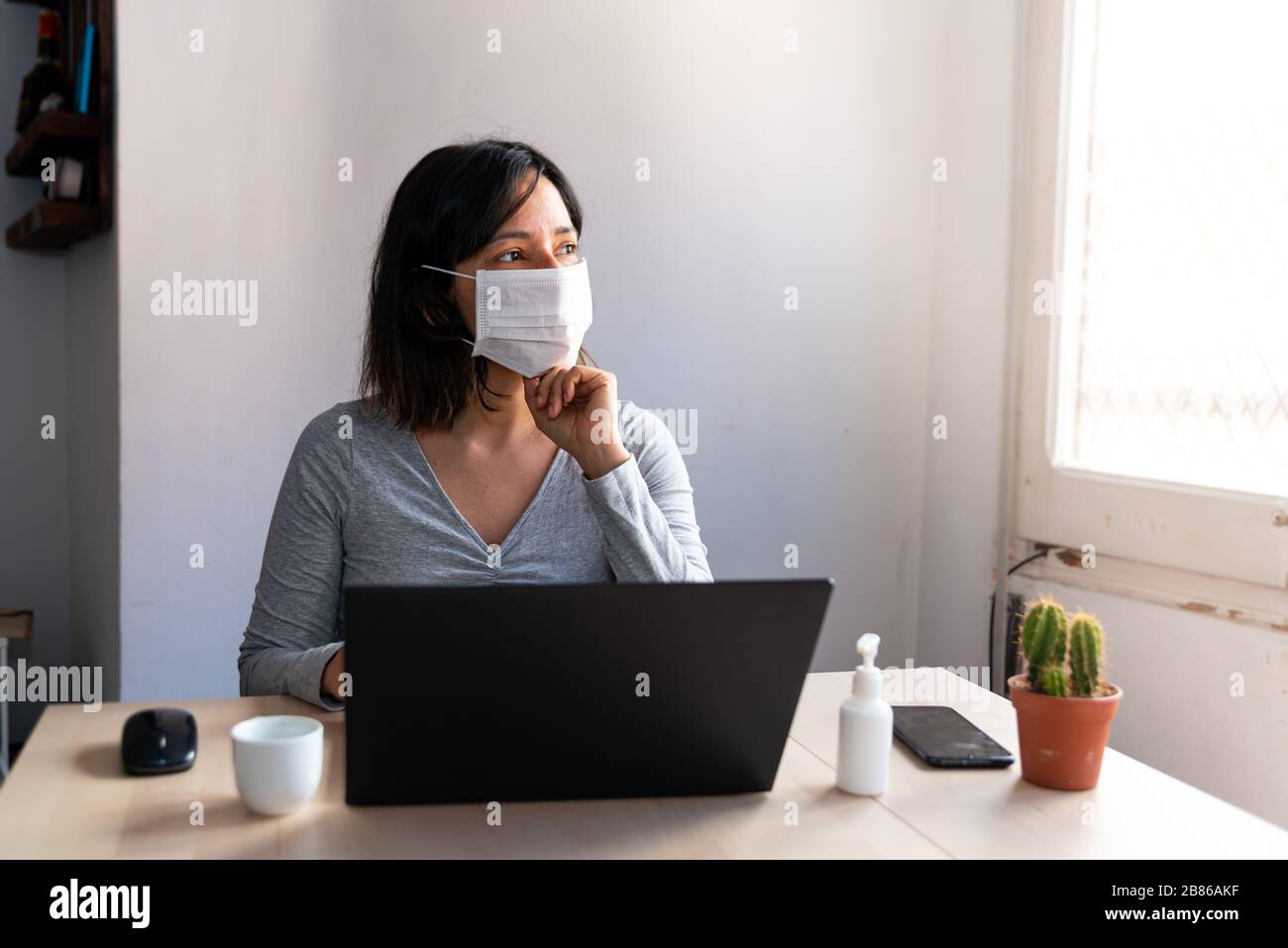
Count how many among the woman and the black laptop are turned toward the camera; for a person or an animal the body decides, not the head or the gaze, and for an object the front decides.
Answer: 1

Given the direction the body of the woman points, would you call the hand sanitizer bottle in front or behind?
in front

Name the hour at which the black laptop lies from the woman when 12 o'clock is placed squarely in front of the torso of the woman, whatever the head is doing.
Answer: The black laptop is roughly at 12 o'clock from the woman.

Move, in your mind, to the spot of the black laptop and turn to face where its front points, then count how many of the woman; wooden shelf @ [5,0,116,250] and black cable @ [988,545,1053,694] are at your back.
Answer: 0

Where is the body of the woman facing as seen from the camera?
toward the camera

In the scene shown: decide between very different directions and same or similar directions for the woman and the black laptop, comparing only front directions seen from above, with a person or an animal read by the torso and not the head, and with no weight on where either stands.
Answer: very different directions

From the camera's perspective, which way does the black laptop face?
away from the camera

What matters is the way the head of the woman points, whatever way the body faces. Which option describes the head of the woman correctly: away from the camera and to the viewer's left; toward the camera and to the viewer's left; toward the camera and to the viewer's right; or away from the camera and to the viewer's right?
toward the camera and to the viewer's right

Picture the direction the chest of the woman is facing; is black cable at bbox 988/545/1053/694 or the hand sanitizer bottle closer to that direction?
the hand sanitizer bottle

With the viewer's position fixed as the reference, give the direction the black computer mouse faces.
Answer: facing away from the viewer

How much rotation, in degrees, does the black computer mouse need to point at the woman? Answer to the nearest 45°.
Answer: approximately 45° to its right

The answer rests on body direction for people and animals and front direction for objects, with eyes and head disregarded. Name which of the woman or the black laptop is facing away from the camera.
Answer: the black laptop

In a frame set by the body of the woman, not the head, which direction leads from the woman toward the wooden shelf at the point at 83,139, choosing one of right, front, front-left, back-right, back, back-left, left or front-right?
back-right
